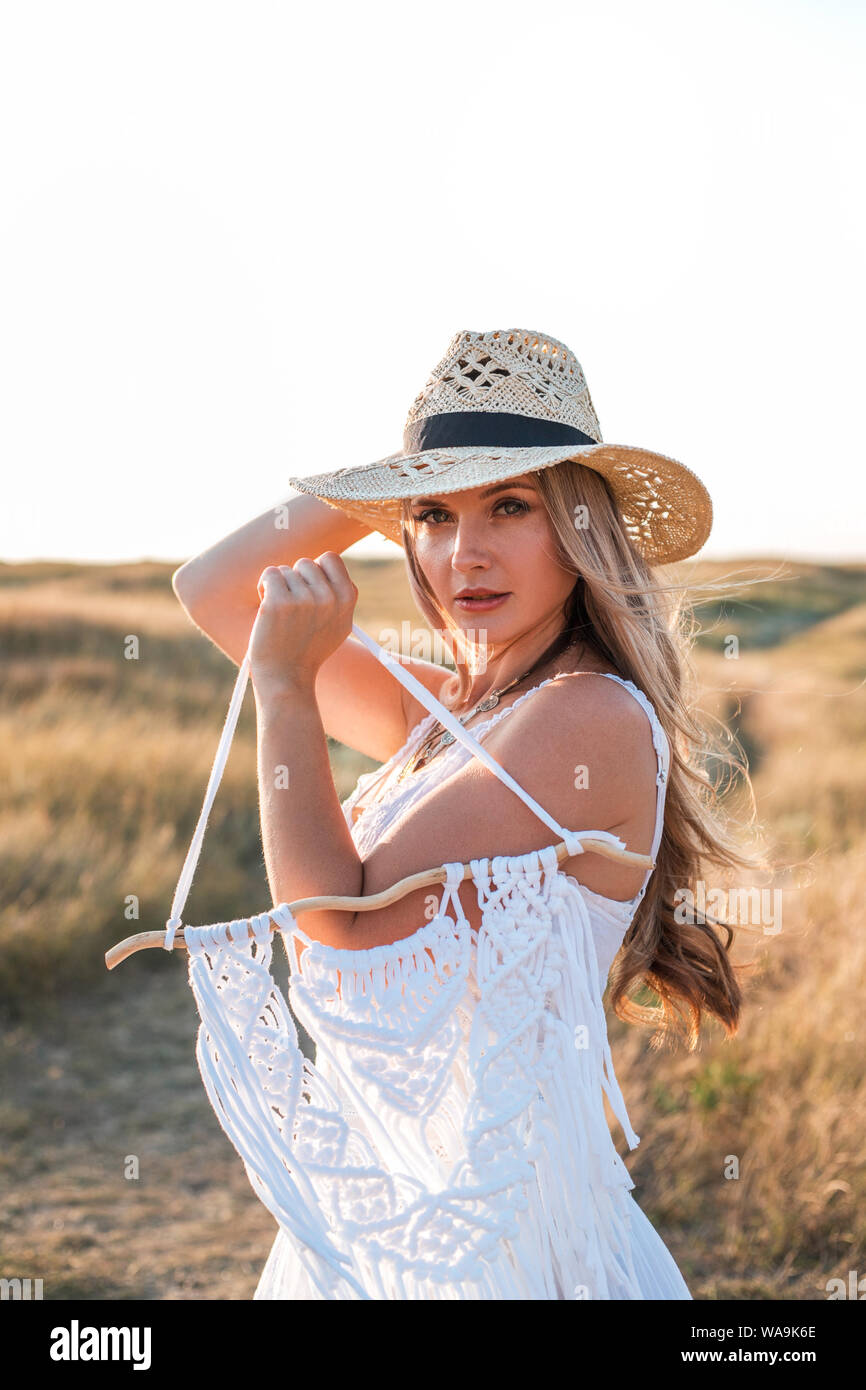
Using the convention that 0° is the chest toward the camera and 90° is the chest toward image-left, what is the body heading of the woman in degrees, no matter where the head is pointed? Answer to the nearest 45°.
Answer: approximately 45°
